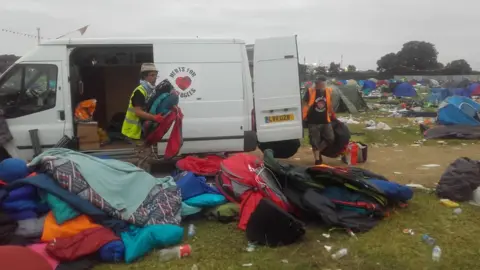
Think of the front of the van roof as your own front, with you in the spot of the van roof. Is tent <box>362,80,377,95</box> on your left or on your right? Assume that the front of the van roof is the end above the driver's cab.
on your right

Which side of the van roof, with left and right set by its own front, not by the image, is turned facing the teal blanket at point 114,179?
left

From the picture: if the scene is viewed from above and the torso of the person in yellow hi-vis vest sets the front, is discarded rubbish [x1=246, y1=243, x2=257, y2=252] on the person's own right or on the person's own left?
on the person's own right

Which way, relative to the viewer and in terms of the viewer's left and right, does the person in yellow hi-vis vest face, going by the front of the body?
facing to the right of the viewer

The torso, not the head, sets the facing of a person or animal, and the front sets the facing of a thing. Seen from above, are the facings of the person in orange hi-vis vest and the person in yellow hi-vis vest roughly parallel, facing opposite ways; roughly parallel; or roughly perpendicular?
roughly perpendicular

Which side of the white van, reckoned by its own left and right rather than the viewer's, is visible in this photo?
left

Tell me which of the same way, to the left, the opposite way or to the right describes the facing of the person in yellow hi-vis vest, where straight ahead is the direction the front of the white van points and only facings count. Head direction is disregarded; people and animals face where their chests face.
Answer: the opposite way

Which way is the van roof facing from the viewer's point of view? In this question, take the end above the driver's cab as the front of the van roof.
to the viewer's left

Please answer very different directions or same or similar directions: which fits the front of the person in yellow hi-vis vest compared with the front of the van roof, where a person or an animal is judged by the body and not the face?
very different directions

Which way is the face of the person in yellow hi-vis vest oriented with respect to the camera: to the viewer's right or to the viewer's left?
to the viewer's right
